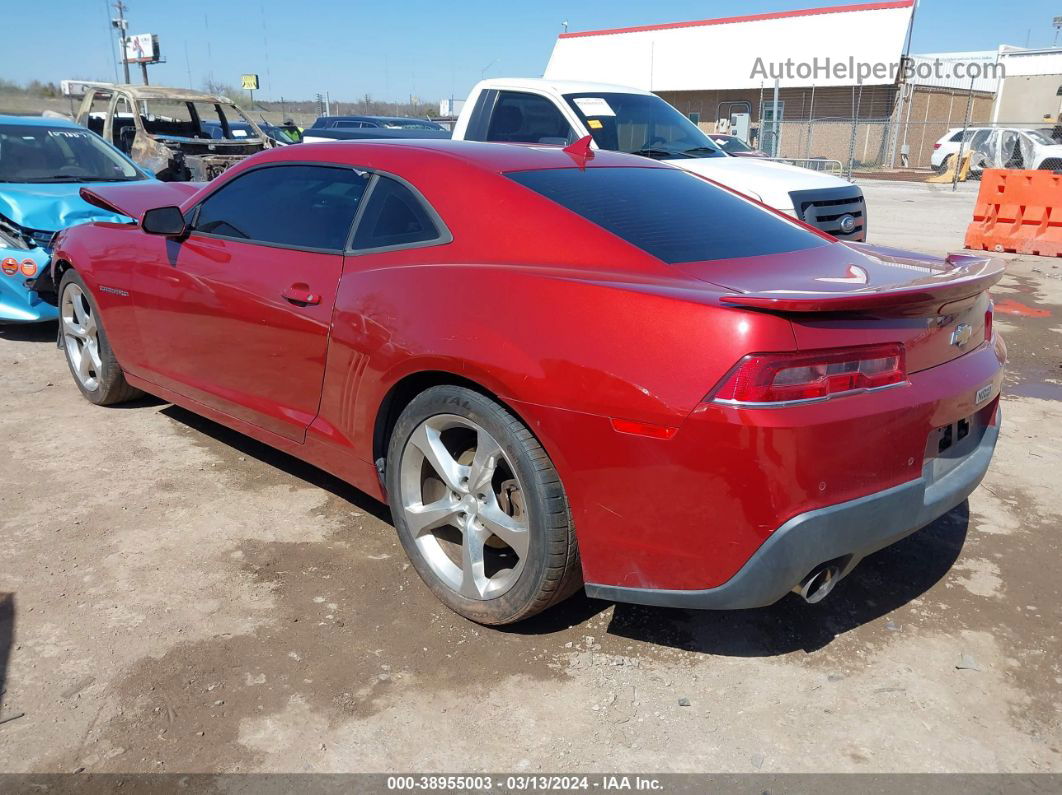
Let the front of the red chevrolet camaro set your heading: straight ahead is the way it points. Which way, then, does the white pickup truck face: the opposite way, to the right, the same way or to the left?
the opposite way

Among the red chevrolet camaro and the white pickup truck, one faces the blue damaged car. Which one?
the red chevrolet camaro

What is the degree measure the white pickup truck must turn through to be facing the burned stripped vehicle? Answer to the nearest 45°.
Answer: approximately 180°

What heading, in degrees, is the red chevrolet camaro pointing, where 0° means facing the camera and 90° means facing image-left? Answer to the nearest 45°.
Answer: approximately 135°

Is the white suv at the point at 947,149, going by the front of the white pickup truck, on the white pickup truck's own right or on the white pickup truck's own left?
on the white pickup truck's own left

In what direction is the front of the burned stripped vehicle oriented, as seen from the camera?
facing the viewer and to the right of the viewer

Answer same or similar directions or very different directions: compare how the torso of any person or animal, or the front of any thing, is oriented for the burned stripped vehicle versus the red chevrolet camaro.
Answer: very different directions

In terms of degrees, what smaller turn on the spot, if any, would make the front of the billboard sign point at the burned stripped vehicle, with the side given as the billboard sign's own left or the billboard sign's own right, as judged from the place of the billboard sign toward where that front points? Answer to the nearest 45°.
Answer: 0° — it already faces it

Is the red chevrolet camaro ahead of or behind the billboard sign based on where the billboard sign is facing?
ahead

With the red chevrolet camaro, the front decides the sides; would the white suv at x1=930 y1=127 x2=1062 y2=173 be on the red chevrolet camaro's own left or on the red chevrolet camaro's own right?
on the red chevrolet camaro's own right

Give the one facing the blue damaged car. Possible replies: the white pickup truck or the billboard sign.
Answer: the billboard sign

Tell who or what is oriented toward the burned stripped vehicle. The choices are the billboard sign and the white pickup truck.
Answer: the billboard sign

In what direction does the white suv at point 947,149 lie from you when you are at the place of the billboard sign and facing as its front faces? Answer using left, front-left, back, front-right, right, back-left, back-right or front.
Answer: front-left

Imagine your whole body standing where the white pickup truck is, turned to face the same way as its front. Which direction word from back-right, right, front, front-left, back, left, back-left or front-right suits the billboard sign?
back

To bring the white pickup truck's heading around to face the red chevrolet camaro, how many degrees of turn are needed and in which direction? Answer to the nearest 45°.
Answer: approximately 45° to its right

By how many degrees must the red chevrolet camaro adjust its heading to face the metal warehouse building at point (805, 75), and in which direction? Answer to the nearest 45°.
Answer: approximately 45° to its right

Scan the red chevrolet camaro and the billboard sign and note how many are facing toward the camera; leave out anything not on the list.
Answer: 1
